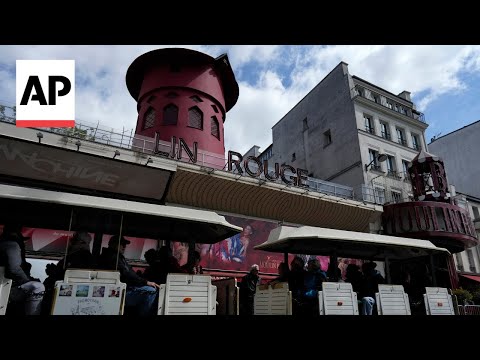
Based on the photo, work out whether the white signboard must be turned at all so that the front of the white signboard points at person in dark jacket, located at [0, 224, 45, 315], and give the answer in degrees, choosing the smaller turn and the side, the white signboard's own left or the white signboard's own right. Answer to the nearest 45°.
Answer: approximately 90° to the white signboard's own right

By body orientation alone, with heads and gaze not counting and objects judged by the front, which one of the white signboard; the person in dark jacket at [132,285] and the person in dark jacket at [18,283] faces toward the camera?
the white signboard

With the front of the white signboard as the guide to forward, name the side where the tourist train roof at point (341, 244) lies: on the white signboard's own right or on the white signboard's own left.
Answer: on the white signboard's own left
